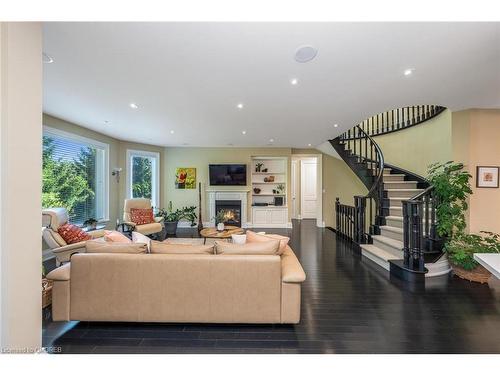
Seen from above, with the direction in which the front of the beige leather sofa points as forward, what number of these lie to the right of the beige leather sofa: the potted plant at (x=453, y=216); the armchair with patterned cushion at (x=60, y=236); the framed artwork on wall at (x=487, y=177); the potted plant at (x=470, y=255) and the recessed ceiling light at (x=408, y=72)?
4

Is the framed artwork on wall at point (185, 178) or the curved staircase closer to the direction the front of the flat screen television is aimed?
the curved staircase

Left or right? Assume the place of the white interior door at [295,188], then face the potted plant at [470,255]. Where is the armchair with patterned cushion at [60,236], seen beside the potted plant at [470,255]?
right

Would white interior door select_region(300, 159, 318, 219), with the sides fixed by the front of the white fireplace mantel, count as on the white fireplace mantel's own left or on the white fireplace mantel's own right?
on the white fireplace mantel's own left

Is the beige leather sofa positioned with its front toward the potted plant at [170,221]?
yes

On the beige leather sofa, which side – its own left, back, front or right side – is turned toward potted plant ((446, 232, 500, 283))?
right

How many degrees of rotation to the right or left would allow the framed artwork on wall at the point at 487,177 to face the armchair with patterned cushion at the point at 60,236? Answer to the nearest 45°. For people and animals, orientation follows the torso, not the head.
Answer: approximately 45° to its right

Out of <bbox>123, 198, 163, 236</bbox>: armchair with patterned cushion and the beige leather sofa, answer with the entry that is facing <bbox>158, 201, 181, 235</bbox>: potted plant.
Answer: the beige leather sofa

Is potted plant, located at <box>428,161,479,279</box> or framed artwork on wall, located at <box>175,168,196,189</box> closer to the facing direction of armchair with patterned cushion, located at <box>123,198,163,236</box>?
the potted plant

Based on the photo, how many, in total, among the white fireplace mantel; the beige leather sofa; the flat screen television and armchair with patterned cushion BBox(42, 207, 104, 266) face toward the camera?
2

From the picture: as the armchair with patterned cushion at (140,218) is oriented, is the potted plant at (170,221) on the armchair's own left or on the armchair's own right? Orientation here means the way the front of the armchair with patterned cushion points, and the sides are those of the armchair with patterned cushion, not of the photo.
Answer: on the armchair's own left

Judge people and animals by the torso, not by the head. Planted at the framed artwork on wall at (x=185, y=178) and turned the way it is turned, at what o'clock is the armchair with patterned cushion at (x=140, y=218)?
The armchair with patterned cushion is roughly at 1 o'clock from the framed artwork on wall.
